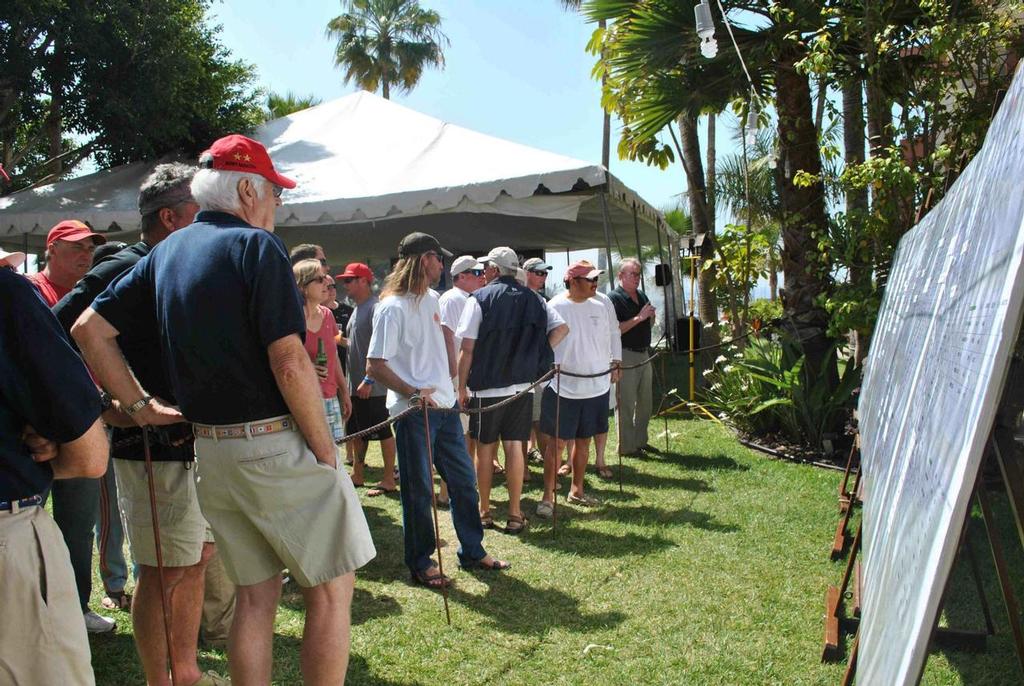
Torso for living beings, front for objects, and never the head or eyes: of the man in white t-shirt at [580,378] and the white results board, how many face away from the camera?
0

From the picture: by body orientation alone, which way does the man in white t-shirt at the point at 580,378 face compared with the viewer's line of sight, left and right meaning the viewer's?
facing the viewer and to the right of the viewer

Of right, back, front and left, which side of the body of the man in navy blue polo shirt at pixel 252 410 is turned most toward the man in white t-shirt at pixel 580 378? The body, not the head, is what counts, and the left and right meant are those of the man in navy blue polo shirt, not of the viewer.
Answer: front

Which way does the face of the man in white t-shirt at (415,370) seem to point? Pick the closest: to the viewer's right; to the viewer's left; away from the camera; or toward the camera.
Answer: to the viewer's right

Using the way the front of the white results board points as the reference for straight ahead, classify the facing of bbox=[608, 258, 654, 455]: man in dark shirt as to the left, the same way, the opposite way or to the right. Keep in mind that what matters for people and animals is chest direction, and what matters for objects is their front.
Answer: to the left

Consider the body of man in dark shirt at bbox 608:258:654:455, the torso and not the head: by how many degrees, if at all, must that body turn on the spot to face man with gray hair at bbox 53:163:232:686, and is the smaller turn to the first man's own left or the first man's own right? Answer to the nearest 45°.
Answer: approximately 45° to the first man's own right

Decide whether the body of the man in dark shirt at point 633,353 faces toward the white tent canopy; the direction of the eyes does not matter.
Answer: no

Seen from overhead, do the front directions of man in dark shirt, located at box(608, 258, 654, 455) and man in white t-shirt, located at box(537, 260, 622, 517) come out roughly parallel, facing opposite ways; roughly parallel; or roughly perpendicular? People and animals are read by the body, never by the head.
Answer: roughly parallel

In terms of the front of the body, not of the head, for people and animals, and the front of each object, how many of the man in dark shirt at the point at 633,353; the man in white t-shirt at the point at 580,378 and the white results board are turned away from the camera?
0

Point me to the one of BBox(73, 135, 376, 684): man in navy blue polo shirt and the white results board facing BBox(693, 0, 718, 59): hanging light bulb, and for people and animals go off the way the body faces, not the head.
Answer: the man in navy blue polo shirt

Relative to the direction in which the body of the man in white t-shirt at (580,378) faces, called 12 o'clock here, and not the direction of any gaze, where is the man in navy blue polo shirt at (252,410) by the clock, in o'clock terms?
The man in navy blue polo shirt is roughly at 2 o'clock from the man in white t-shirt.

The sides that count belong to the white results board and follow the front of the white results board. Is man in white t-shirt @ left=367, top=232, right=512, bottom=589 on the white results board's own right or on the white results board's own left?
on the white results board's own right

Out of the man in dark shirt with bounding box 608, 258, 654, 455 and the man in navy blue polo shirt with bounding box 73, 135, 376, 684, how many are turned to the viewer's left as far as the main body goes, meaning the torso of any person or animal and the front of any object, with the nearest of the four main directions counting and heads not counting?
0

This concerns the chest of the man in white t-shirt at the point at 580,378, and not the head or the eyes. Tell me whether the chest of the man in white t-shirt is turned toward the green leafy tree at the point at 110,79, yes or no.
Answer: no

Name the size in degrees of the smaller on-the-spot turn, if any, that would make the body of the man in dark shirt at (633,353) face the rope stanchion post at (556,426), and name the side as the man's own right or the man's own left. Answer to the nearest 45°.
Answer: approximately 45° to the man's own right

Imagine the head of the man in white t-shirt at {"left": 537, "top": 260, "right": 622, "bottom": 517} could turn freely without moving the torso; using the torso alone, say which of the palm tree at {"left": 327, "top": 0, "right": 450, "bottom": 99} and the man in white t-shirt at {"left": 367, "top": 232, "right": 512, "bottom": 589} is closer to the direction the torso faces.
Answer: the man in white t-shirt

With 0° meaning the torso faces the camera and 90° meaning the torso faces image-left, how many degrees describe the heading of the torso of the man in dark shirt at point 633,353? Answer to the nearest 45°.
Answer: approximately 315°

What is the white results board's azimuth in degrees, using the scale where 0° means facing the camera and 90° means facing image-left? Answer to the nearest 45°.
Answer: approximately 45°
